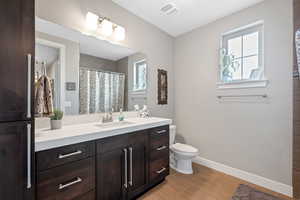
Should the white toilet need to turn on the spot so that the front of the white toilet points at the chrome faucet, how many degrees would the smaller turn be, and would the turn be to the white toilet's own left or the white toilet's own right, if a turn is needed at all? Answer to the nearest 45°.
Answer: approximately 90° to the white toilet's own right

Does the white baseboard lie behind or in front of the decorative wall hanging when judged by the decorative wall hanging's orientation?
in front

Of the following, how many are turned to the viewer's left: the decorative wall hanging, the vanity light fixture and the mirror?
0

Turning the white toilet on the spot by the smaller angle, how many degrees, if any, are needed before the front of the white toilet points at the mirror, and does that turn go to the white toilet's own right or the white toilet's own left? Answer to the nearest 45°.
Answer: approximately 90° to the white toilet's own right

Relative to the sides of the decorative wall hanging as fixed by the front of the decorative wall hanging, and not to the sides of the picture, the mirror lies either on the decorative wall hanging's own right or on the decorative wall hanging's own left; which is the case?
on the decorative wall hanging's own right

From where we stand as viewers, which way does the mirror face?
facing the viewer and to the right of the viewer

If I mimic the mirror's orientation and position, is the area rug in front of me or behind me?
in front

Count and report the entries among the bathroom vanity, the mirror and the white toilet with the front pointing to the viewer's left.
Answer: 0

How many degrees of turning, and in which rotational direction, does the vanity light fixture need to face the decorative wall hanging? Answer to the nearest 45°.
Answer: approximately 90° to its left

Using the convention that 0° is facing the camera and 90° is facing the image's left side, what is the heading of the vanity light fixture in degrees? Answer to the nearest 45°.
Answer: approximately 315°
